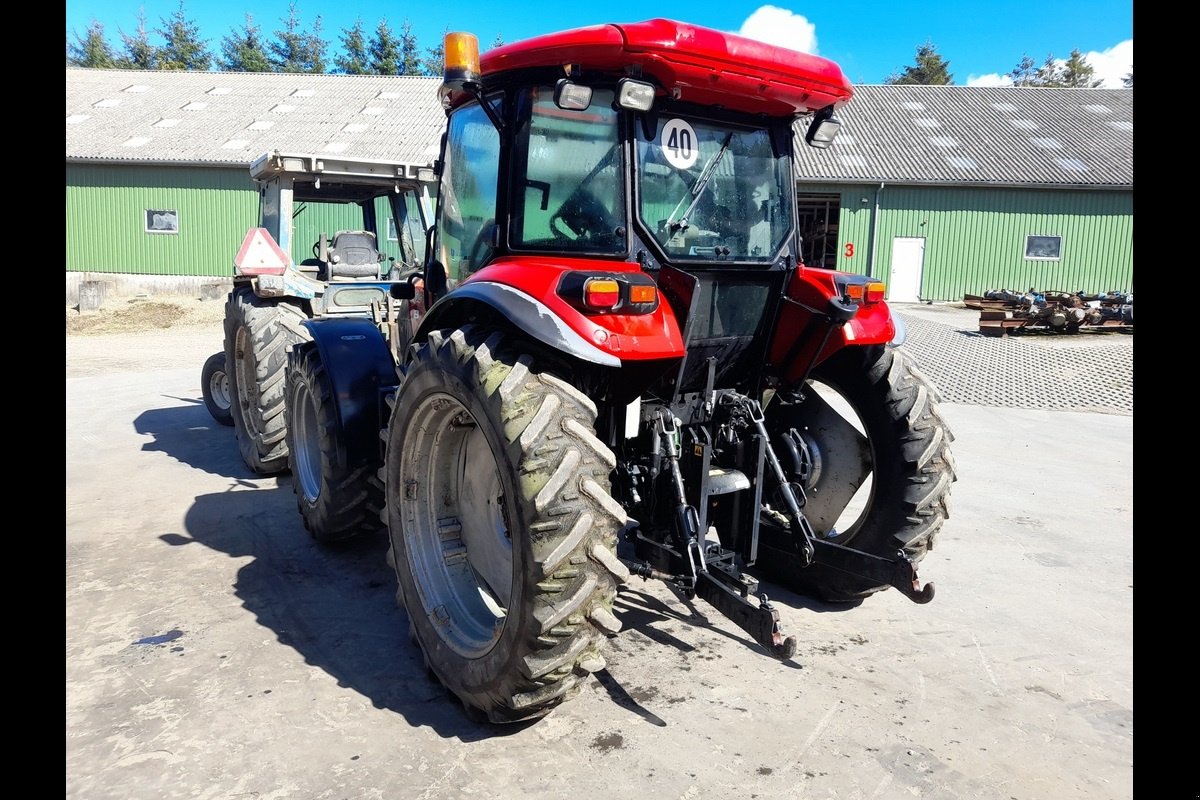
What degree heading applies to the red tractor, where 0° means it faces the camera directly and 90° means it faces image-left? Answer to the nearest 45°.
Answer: approximately 135°
